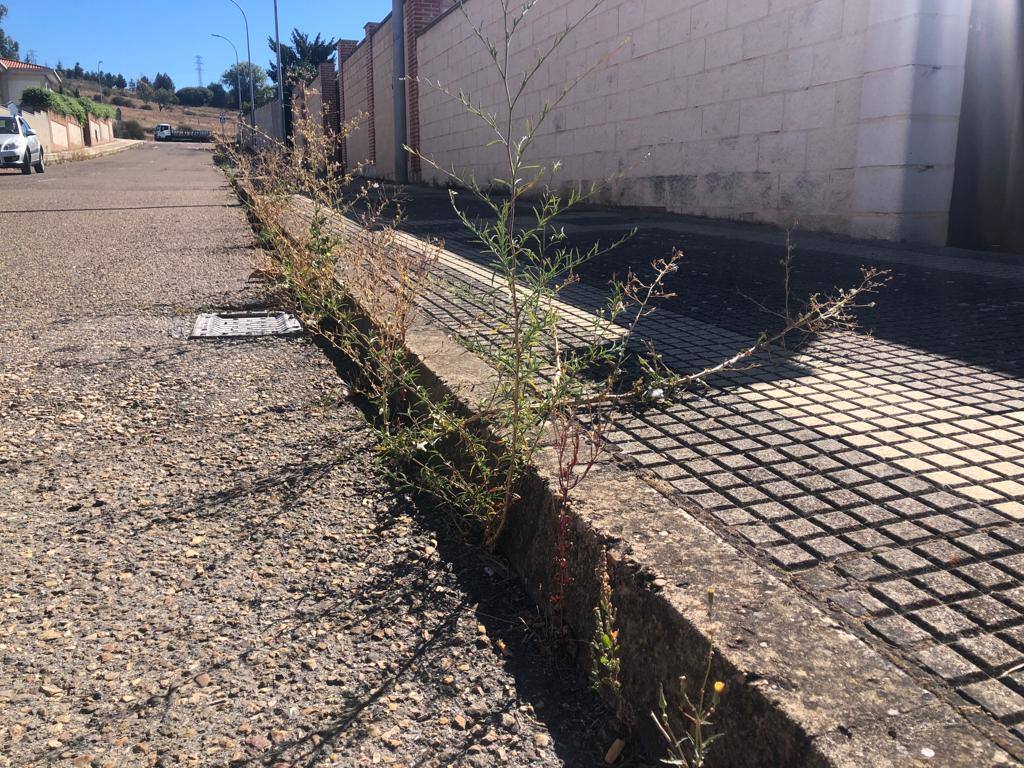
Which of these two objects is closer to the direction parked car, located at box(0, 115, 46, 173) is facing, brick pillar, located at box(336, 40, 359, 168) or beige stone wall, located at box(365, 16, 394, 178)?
the beige stone wall

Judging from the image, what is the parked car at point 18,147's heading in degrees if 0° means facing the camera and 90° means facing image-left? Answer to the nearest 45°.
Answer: approximately 0°

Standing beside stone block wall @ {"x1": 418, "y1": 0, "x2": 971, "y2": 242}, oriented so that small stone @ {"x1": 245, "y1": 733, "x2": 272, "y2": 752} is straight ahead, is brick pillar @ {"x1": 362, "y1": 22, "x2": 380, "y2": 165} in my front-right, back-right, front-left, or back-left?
back-right

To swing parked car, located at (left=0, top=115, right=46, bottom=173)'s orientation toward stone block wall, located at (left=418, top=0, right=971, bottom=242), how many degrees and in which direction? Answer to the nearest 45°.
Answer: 0° — it already faces it

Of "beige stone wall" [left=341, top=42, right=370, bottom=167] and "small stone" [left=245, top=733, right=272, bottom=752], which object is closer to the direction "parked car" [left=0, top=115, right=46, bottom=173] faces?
the small stone

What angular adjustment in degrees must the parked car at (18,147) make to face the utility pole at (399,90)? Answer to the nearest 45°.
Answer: approximately 45° to its left

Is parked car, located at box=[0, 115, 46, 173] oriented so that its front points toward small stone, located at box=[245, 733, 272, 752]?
yes

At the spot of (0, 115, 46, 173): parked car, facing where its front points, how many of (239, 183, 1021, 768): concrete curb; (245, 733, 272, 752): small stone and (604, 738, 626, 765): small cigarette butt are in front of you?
3

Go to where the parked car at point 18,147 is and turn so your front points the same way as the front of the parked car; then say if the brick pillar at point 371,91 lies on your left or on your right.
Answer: on your left

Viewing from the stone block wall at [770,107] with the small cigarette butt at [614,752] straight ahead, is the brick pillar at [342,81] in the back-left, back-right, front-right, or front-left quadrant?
back-right
